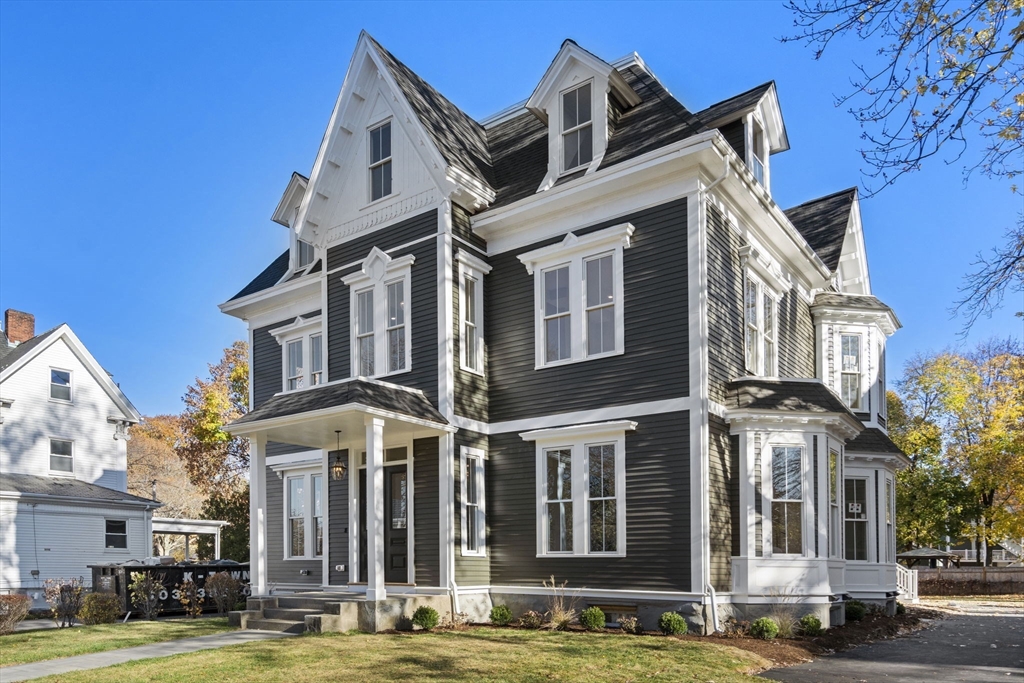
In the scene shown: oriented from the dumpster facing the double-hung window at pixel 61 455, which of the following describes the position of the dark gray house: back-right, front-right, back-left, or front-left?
back-right

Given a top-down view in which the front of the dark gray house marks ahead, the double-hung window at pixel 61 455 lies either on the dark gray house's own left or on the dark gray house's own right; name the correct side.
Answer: on the dark gray house's own right

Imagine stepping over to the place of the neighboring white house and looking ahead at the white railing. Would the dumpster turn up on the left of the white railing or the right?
right

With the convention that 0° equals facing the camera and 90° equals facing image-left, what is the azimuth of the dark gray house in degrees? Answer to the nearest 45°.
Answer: approximately 45°

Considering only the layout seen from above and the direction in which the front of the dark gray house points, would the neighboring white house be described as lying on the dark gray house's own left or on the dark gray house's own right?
on the dark gray house's own right
